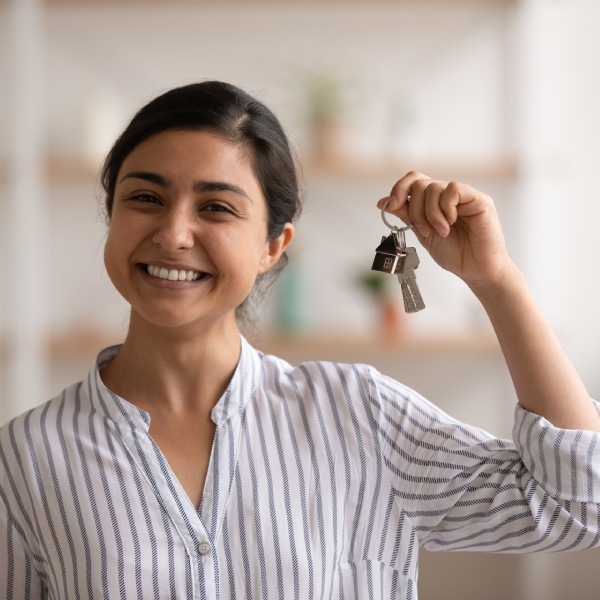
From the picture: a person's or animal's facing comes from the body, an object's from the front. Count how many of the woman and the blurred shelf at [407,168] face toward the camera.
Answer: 2

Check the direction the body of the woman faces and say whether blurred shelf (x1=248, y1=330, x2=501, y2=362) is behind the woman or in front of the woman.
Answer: behind

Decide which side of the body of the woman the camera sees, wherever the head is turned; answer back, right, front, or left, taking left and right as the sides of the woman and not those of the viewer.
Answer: front

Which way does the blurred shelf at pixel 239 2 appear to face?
toward the camera

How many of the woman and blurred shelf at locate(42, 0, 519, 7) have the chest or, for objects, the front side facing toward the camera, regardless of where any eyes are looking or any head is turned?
2

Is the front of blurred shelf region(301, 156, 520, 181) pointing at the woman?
yes

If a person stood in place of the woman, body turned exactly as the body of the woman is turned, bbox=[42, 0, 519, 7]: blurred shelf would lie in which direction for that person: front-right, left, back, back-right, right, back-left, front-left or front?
back

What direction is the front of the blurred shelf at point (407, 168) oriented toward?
toward the camera

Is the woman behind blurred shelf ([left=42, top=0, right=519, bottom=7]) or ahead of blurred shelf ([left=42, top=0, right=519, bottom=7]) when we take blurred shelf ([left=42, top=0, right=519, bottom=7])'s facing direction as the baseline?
ahead
